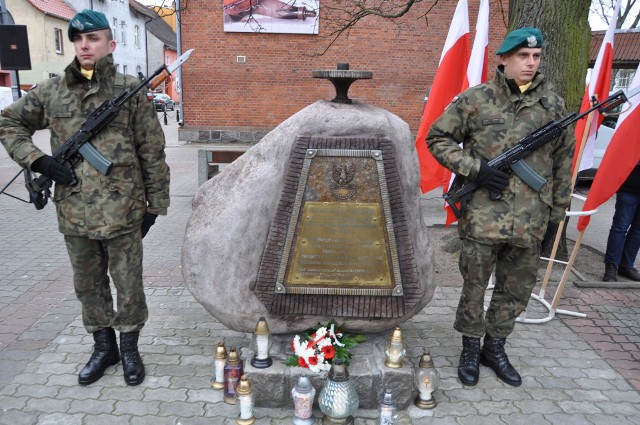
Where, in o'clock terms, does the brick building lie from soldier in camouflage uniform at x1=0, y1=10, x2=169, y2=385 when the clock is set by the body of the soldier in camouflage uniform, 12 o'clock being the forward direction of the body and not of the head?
The brick building is roughly at 7 o'clock from the soldier in camouflage uniform.

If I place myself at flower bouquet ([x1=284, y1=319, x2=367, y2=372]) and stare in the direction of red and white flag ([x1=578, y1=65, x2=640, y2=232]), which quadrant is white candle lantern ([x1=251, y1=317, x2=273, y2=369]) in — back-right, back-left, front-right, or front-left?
back-left

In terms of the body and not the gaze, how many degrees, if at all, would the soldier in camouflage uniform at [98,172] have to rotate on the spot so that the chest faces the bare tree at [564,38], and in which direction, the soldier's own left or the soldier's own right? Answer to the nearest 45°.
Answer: approximately 90° to the soldier's own left

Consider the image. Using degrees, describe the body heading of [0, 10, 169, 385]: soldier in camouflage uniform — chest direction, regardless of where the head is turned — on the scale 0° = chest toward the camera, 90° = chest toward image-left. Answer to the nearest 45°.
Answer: approximately 0°

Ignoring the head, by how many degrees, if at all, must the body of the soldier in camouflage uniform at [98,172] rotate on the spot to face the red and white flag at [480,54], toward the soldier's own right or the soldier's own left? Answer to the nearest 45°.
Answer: approximately 90° to the soldier's own left

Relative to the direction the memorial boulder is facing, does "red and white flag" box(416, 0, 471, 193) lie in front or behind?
behind

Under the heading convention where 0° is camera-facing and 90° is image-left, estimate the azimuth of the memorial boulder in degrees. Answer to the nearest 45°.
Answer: approximately 0°

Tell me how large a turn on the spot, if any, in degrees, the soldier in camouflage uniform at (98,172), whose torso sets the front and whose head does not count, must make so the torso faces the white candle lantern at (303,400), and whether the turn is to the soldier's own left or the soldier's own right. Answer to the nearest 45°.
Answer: approximately 45° to the soldier's own left

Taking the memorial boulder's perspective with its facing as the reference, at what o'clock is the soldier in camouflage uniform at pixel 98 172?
The soldier in camouflage uniform is roughly at 3 o'clock from the memorial boulder.
